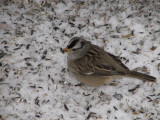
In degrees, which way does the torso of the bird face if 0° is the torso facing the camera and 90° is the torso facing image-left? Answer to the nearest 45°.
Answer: approximately 90°
